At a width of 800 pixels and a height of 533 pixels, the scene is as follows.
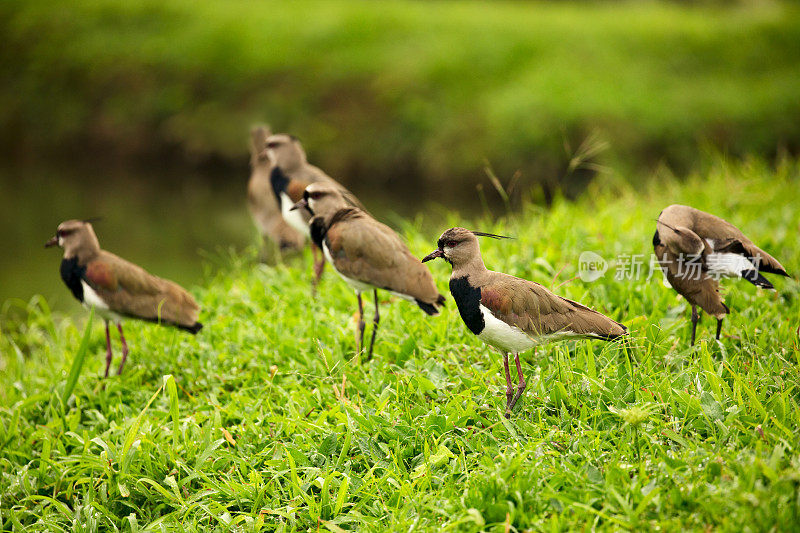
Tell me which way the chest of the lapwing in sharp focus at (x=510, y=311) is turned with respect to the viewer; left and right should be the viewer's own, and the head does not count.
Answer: facing to the left of the viewer

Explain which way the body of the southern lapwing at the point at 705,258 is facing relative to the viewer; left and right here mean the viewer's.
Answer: facing to the left of the viewer

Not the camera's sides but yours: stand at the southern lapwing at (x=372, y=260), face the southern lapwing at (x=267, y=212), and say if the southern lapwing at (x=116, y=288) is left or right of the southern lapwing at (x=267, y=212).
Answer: left

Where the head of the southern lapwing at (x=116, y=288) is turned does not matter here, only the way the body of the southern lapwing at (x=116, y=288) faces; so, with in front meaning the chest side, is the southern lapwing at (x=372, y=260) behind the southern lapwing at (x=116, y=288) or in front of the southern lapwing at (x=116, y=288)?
behind

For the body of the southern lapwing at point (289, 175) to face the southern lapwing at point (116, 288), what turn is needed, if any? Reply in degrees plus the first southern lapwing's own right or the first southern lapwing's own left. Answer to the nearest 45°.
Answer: approximately 45° to the first southern lapwing's own left

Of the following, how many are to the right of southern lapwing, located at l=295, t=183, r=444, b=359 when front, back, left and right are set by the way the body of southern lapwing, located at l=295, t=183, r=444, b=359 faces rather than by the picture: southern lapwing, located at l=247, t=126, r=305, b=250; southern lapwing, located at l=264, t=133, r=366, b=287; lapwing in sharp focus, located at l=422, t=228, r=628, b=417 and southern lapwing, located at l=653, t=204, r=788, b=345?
2

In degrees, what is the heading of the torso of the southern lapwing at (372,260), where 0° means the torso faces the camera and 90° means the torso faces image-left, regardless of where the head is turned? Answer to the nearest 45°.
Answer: approximately 90°

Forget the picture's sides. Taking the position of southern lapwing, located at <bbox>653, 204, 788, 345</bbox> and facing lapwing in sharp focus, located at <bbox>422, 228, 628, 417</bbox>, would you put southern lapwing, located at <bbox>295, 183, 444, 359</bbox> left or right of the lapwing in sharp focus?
right

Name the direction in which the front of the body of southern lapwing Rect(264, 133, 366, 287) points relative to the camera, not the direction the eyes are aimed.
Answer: to the viewer's left

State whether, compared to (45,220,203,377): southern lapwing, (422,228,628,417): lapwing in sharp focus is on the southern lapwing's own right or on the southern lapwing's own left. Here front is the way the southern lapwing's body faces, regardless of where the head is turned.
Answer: on the southern lapwing's own left

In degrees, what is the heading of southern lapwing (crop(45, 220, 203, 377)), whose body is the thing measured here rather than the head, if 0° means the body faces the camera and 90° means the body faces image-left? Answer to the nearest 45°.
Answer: approximately 90°

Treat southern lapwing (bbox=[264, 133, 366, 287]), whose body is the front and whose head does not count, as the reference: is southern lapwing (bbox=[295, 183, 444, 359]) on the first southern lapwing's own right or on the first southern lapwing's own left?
on the first southern lapwing's own left
